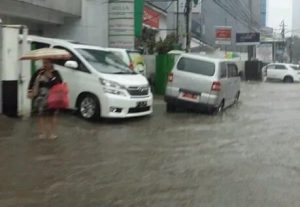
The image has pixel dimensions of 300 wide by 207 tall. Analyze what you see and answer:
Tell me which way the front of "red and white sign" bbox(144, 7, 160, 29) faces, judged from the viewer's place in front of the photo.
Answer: facing the viewer and to the right of the viewer

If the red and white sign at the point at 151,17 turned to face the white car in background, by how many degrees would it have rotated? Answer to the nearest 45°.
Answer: approximately 90° to its left

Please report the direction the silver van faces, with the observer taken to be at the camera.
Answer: facing away from the viewer and to the right of the viewer

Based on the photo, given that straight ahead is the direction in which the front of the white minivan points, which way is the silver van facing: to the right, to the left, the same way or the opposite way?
to the left

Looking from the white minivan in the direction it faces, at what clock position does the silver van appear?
The silver van is roughly at 9 o'clock from the white minivan.

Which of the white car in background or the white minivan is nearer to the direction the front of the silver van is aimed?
the white car in background

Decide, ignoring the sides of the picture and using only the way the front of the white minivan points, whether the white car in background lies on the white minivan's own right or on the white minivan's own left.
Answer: on the white minivan's own left

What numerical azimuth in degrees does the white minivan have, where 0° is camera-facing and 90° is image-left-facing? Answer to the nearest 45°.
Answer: approximately 315°

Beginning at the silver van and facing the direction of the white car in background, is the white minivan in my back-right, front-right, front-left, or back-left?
back-left
